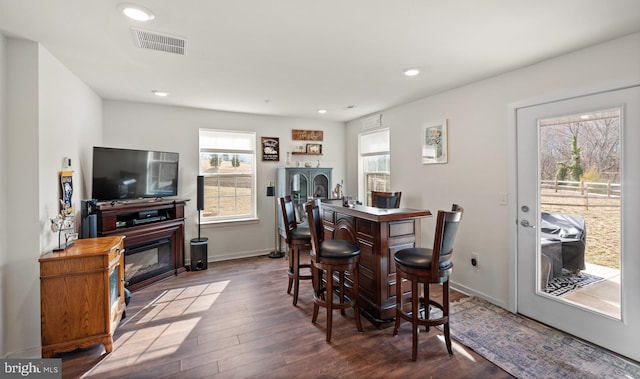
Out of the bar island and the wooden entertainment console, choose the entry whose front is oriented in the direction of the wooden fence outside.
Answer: the wooden entertainment console

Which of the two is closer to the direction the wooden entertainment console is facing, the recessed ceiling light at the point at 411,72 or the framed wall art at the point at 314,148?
the recessed ceiling light

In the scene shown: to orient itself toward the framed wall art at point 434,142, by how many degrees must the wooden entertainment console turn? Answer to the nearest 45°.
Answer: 0° — it already faces it

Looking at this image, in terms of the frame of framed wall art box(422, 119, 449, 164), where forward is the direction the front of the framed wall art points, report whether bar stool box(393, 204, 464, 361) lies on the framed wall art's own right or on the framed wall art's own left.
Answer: on the framed wall art's own left

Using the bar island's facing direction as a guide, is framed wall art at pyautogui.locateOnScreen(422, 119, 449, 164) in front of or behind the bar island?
behind

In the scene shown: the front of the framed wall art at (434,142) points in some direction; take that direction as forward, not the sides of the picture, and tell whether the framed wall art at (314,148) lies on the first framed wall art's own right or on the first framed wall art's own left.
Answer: on the first framed wall art's own right

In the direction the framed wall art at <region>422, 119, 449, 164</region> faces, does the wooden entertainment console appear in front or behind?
in front

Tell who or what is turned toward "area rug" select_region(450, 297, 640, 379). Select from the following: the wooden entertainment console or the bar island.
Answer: the wooden entertainment console

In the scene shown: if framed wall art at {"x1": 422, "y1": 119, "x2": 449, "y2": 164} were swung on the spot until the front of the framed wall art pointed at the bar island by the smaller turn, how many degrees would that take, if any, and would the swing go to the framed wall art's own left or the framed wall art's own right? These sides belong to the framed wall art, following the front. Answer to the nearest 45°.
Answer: approximately 45° to the framed wall art's own left

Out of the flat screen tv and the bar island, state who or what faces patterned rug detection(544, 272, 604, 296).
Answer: the flat screen tv

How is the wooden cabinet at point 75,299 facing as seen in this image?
to the viewer's right

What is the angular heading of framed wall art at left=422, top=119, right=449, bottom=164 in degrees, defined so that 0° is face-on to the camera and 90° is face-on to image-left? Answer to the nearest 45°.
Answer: approximately 45°
